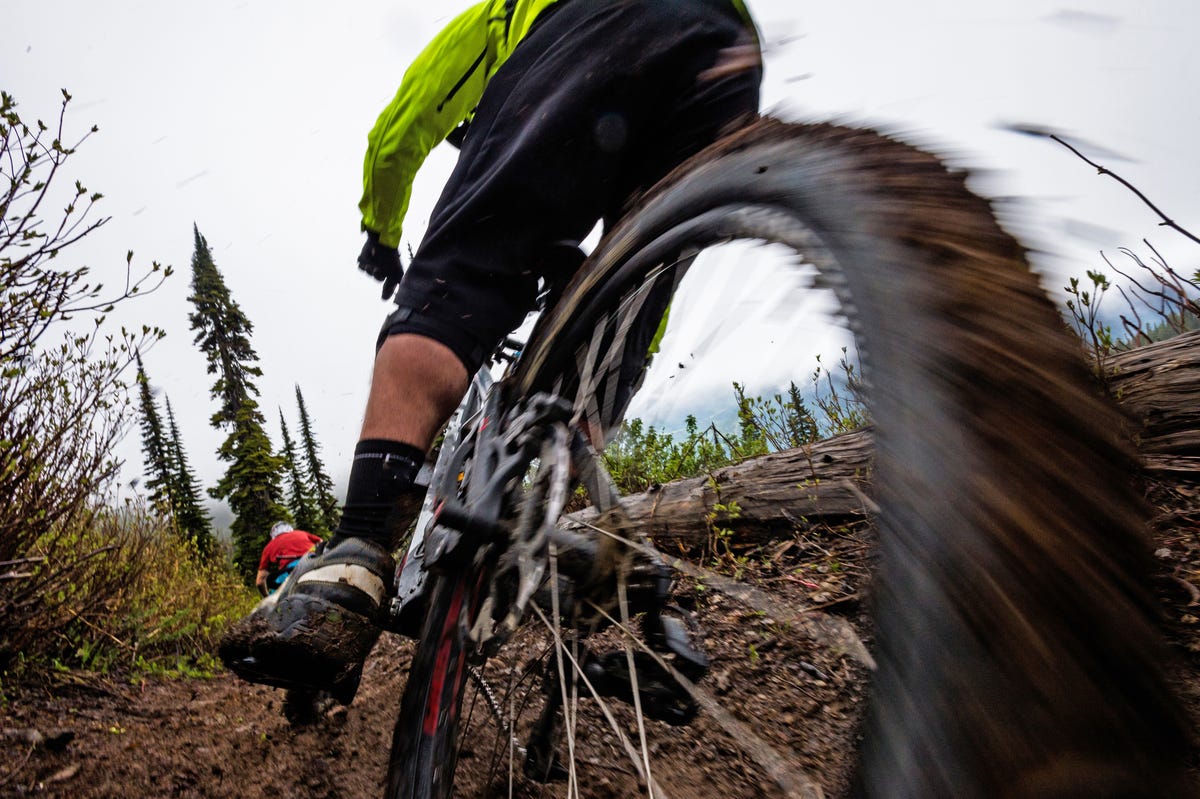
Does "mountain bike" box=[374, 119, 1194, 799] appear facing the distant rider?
yes

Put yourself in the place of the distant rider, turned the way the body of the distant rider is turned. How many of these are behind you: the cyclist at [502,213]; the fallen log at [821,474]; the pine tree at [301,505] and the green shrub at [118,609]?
3

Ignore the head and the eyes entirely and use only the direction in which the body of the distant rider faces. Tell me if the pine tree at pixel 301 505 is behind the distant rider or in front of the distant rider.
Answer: in front

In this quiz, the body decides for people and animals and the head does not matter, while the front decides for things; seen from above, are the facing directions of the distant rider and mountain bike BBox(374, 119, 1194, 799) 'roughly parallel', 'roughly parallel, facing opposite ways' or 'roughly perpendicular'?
roughly parallel

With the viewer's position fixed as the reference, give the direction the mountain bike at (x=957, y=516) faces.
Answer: facing away from the viewer and to the left of the viewer

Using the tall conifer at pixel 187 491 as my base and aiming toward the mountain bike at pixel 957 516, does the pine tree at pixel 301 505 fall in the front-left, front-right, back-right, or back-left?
front-left

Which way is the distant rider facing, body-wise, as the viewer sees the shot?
away from the camera

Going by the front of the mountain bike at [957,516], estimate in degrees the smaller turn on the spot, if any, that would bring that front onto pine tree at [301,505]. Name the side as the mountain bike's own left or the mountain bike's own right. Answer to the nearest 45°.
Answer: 0° — it already faces it

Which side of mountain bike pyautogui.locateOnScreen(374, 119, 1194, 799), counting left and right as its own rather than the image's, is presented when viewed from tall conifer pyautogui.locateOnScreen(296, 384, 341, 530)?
front

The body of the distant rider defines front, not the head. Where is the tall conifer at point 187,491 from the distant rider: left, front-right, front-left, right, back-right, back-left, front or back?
front

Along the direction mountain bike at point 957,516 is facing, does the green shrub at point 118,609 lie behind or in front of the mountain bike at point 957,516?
in front

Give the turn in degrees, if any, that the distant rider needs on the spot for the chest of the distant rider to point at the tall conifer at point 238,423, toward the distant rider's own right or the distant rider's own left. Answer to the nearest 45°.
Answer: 0° — they already face it

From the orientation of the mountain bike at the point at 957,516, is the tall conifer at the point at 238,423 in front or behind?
in front

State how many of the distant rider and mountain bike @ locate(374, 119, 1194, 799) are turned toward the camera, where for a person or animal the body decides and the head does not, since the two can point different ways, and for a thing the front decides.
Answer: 0

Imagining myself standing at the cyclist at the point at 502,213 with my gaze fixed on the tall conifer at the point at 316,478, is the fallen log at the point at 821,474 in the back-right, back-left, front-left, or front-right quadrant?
front-right

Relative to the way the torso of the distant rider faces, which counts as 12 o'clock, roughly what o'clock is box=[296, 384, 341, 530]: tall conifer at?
The tall conifer is roughly at 12 o'clock from the distant rider.

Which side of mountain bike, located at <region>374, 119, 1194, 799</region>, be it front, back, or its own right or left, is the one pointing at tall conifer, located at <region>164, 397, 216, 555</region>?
front
